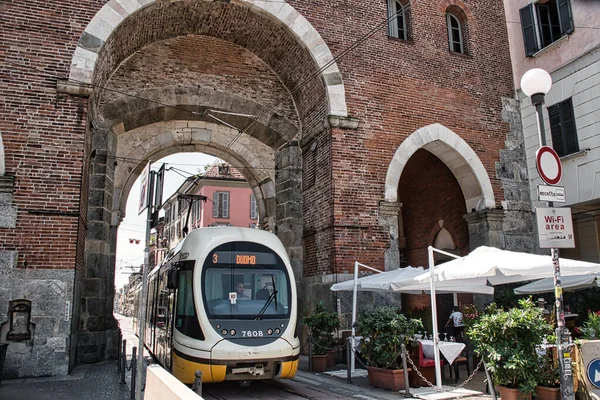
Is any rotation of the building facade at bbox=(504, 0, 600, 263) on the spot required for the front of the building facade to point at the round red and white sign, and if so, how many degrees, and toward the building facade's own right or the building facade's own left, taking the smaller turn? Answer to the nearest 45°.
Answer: approximately 45° to the building facade's own left

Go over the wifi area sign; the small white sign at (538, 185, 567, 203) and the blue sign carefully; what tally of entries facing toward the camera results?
3

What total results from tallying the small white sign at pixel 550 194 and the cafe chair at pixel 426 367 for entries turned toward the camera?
1

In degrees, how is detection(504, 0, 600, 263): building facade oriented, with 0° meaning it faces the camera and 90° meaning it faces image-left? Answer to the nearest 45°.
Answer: approximately 45°

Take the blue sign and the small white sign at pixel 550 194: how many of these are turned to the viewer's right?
0

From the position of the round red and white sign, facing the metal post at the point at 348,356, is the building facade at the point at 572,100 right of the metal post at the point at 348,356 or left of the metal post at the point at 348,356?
right

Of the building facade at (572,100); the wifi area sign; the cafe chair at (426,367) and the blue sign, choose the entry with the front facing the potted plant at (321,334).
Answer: the building facade

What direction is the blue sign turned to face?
toward the camera

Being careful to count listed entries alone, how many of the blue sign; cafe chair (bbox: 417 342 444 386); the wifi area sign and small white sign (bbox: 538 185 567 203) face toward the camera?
3

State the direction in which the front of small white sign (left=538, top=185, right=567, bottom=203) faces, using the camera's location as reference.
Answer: facing the viewer

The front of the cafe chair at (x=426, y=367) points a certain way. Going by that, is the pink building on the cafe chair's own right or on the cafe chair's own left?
on the cafe chair's own left
